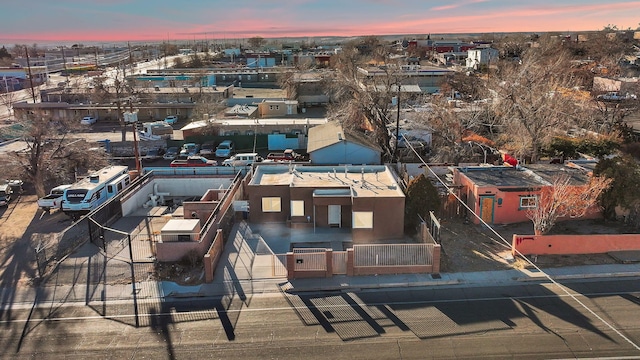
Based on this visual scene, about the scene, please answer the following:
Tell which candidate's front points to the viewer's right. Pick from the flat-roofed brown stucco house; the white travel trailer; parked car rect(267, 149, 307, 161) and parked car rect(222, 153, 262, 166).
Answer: parked car rect(267, 149, 307, 161)

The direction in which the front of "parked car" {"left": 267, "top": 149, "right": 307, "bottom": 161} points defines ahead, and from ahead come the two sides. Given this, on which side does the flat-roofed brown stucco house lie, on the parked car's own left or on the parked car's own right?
on the parked car's own right

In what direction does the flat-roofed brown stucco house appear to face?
toward the camera

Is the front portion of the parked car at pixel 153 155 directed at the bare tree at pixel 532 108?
no

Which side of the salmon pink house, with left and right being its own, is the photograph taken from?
front

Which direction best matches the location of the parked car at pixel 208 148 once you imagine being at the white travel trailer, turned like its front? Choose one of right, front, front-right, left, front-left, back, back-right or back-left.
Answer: back

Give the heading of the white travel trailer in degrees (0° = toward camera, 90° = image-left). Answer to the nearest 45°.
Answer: approximately 45°

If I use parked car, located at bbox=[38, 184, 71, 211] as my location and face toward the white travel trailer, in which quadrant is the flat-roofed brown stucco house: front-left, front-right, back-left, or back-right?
front-right

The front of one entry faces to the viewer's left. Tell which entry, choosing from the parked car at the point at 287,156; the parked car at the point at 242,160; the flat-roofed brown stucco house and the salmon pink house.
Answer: the parked car at the point at 242,160

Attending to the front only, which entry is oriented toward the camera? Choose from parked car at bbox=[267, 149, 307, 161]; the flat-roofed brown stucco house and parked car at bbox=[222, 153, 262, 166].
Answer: the flat-roofed brown stucco house

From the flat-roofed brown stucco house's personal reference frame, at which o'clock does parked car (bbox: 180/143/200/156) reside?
The parked car is roughly at 5 o'clock from the flat-roofed brown stucco house.

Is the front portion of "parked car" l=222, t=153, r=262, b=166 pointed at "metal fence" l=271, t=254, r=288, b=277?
no

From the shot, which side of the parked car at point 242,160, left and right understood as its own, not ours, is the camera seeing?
left

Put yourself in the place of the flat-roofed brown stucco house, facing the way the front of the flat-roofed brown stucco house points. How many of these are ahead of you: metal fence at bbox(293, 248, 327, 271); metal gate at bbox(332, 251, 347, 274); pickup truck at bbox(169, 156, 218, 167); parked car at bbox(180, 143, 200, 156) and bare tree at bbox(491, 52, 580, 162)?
2

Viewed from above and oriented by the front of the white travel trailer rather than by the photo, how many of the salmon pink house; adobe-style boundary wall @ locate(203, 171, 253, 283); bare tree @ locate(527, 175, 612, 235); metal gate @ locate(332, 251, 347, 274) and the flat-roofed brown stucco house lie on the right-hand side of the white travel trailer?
0

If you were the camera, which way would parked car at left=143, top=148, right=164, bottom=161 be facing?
facing the viewer and to the left of the viewer

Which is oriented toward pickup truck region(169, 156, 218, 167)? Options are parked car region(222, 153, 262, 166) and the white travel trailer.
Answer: the parked car

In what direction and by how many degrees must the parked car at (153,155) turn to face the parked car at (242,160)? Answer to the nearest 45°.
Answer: approximately 90° to its left
